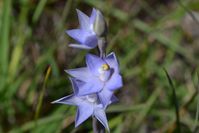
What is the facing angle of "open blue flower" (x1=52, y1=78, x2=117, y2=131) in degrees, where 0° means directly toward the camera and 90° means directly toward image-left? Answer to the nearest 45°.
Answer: approximately 0°

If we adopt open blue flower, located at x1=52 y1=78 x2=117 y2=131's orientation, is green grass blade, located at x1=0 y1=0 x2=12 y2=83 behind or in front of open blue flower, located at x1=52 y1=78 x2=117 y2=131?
behind
